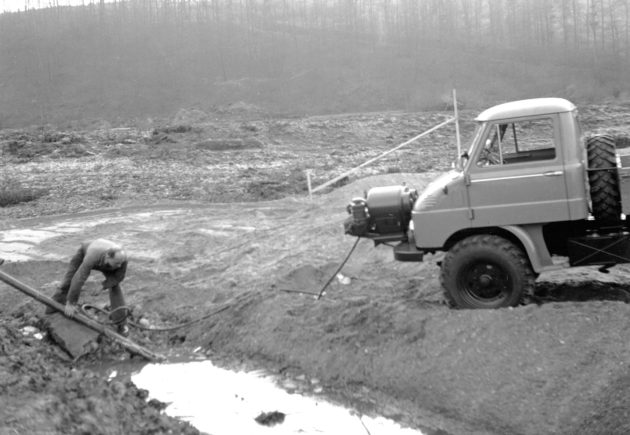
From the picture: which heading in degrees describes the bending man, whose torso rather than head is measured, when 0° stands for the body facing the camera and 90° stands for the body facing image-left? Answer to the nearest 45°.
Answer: approximately 315°

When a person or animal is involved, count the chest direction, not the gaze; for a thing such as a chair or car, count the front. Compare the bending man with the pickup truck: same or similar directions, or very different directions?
very different directions

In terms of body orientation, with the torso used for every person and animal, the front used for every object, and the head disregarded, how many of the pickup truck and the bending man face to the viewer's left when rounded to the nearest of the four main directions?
1

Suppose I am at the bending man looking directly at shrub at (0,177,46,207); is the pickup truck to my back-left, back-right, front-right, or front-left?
back-right

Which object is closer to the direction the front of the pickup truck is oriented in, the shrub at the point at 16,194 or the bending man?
the bending man

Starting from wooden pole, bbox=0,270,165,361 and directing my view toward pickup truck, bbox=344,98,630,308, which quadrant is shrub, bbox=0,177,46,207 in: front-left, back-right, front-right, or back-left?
back-left

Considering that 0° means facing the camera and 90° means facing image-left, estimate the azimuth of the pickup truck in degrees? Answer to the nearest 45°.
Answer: approximately 90°

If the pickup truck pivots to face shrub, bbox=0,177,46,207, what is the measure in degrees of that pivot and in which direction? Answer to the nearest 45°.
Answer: approximately 45° to its right

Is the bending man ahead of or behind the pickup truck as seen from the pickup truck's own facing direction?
ahead

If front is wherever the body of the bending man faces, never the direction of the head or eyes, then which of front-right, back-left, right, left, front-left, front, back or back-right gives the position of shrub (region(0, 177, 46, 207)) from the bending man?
back-left

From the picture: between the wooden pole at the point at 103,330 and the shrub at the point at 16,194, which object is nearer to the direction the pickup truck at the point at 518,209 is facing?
the wooden pole

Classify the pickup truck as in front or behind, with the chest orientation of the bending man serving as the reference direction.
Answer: in front

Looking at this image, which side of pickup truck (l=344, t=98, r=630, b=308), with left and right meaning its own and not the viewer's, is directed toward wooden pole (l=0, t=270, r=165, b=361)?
front

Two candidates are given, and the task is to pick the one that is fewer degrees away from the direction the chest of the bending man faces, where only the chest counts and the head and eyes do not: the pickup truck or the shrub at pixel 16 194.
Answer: the pickup truck
